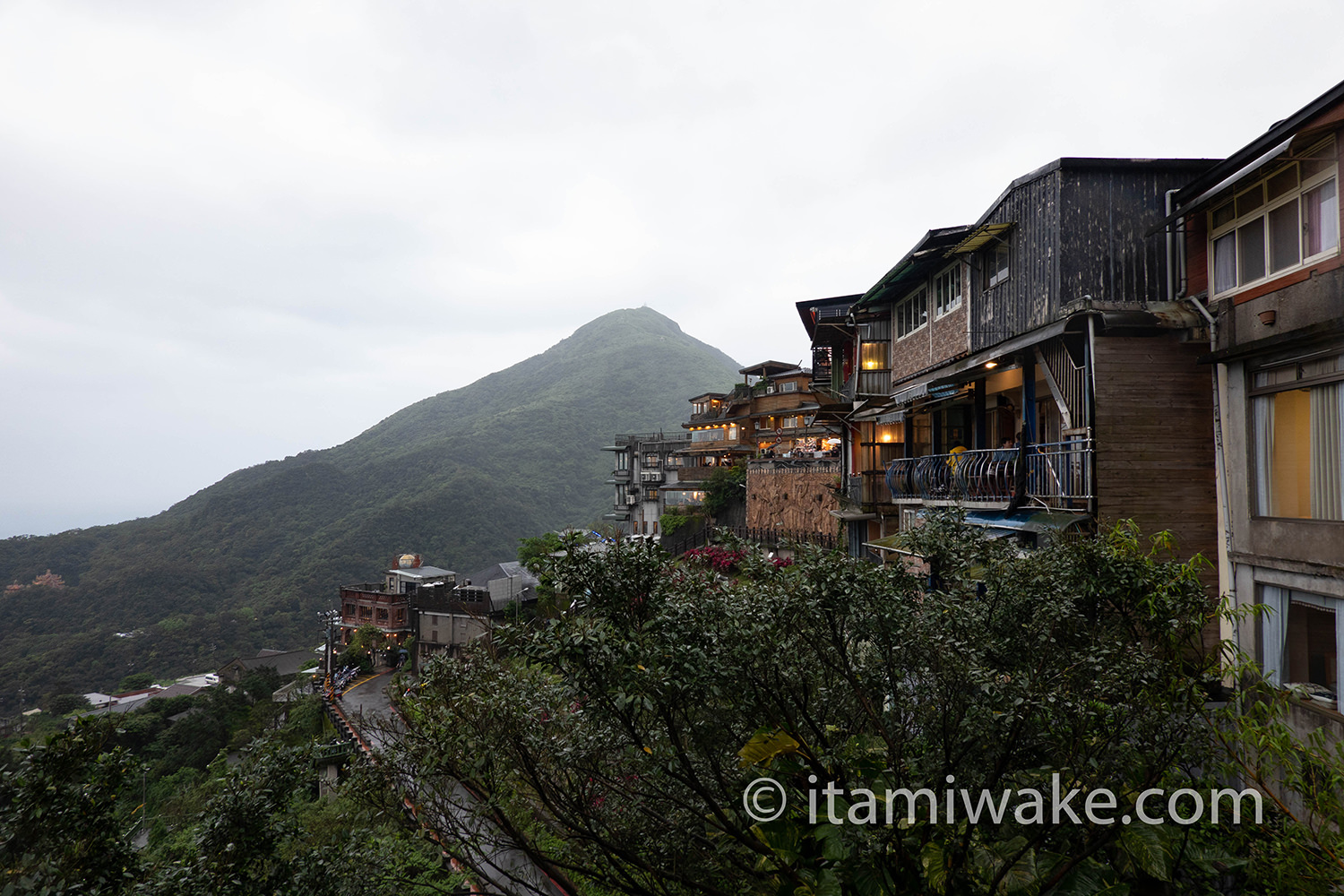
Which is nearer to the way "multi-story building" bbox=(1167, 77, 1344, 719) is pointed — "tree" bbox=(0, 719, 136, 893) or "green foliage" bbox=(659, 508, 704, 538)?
the tree

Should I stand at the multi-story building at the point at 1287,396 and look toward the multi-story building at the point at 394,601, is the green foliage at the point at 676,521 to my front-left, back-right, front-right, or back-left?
front-right

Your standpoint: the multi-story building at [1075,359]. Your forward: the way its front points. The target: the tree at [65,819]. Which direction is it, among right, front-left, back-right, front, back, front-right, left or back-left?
front

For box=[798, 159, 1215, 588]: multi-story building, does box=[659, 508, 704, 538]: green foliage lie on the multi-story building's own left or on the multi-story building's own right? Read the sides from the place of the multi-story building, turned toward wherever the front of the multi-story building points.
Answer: on the multi-story building's own right

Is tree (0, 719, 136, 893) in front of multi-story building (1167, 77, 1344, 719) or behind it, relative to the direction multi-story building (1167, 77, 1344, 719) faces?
in front

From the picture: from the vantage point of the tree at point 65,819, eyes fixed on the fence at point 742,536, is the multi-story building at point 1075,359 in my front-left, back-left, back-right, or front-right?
front-right

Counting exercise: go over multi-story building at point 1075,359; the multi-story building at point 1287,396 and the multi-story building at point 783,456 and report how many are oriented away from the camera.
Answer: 0

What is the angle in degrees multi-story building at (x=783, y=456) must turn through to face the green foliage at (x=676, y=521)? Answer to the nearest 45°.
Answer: approximately 45° to its right

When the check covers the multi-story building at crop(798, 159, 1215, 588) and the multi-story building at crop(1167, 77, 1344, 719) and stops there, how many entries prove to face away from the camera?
0

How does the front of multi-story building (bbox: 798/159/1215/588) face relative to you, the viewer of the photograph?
facing the viewer and to the left of the viewer

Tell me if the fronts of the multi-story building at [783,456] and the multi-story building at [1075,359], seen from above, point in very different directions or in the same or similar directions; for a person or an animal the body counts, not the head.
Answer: same or similar directions

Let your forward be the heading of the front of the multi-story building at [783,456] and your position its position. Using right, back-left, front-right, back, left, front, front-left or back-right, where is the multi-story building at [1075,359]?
front-left

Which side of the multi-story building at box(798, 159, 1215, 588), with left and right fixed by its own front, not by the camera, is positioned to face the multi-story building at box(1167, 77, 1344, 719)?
left

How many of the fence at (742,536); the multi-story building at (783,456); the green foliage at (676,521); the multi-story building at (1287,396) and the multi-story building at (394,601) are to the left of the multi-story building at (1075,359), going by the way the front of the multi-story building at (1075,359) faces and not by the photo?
1

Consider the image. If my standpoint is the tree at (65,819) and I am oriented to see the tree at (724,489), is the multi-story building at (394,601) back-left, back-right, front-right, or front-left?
front-left
